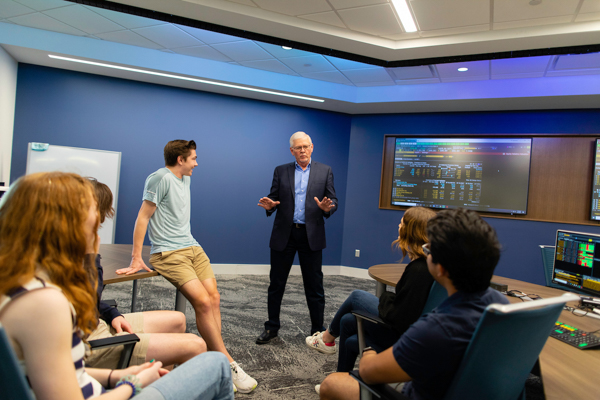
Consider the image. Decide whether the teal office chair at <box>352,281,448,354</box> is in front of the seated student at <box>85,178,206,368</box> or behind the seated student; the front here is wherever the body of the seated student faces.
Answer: in front

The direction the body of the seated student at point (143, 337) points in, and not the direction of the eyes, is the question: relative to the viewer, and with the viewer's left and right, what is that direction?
facing to the right of the viewer

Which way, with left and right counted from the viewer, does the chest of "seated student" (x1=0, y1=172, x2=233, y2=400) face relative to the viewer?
facing to the right of the viewer

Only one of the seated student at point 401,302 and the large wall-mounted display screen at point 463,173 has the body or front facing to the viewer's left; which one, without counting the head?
the seated student

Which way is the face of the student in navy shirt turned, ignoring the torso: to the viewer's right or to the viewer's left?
to the viewer's left

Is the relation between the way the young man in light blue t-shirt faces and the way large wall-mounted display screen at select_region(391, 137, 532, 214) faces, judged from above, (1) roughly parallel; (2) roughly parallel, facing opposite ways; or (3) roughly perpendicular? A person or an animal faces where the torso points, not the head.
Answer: roughly perpendicular

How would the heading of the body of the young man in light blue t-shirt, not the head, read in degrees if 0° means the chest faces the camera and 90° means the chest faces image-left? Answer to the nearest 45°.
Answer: approximately 315°

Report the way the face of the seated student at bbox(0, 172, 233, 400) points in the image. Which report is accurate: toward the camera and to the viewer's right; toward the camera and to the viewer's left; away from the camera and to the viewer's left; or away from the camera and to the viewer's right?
away from the camera and to the viewer's right

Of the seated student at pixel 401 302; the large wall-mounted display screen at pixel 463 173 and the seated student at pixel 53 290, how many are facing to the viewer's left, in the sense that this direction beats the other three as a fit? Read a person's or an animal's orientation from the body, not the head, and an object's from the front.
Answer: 1

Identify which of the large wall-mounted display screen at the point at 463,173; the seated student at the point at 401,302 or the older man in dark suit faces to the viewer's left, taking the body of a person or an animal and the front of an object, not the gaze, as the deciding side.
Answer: the seated student

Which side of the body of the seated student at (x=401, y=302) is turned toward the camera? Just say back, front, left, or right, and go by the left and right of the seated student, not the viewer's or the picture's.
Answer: left

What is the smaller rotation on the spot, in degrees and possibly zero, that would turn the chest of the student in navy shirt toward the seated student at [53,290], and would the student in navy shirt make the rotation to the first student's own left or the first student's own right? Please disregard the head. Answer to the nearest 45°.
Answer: approximately 90° to the first student's own left
